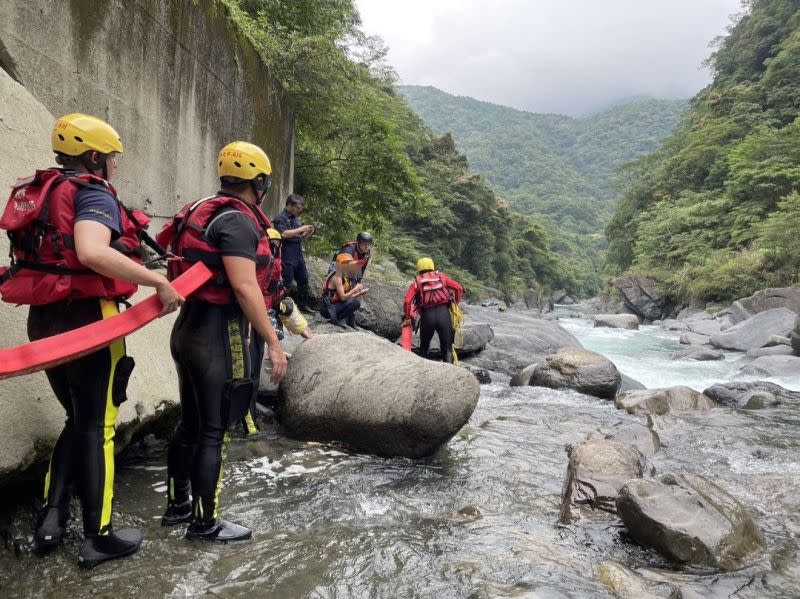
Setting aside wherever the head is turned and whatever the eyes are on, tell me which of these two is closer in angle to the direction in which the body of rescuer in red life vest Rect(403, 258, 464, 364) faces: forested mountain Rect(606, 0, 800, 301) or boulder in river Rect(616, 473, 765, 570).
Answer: the forested mountain

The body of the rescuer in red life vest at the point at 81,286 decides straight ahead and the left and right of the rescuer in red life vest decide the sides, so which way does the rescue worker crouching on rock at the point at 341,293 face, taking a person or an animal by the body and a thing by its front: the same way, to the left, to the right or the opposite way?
to the right

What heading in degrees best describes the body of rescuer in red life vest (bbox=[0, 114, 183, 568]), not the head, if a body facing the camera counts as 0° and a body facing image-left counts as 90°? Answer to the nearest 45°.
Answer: approximately 225°

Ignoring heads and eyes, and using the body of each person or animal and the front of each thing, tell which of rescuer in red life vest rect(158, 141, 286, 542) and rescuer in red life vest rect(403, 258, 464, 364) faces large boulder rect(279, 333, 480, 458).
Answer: rescuer in red life vest rect(158, 141, 286, 542)

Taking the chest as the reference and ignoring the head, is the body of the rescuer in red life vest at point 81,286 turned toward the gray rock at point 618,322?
yes

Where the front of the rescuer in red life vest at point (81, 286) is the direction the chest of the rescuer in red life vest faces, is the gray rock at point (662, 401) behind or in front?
in front

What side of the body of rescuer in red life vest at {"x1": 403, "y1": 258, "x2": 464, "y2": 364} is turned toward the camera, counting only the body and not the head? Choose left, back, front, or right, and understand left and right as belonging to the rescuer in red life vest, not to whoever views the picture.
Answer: back

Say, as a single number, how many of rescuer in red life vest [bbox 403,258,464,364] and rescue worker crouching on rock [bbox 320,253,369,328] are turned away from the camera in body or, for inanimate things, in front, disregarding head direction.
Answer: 1

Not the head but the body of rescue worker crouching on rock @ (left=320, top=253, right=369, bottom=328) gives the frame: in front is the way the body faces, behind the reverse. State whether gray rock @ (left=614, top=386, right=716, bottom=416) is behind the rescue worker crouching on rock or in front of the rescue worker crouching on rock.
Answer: in front
